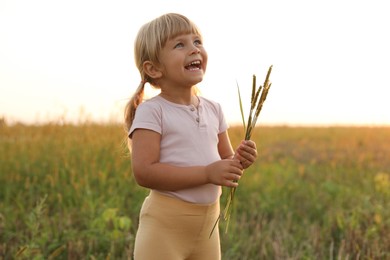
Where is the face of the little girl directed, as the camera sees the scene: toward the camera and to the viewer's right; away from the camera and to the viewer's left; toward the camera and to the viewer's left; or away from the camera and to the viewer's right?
toward the camera and to the viewer's right

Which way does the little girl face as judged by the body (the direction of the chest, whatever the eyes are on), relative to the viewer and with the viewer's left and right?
facing the viewer and to the right of the viewer
